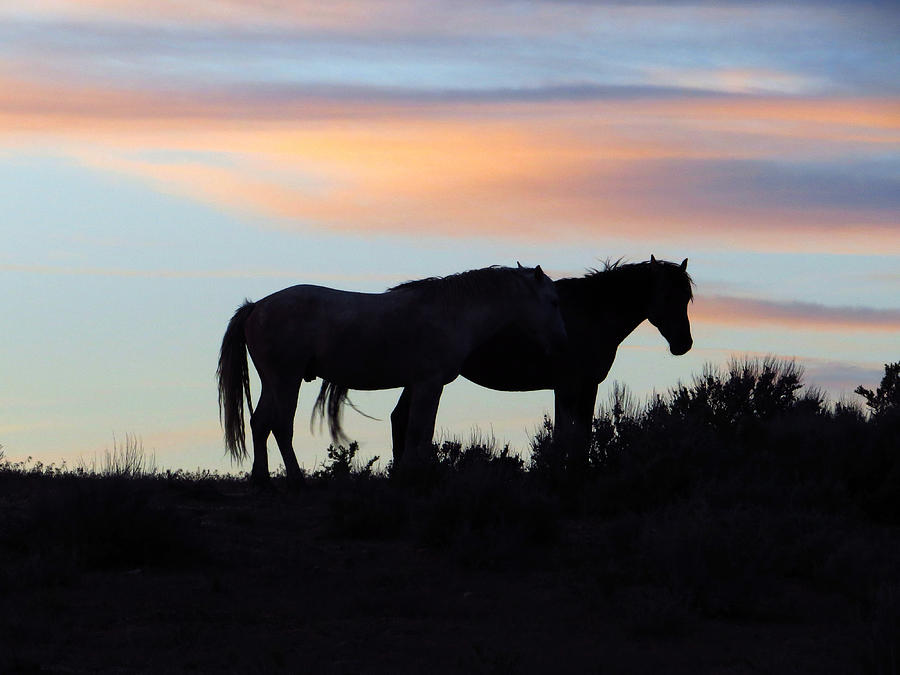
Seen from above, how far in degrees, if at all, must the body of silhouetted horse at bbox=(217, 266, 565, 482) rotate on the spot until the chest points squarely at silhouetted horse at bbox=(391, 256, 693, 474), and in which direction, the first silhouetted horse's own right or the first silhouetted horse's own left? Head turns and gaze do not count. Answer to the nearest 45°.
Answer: approximately 45° to the first silhouetted horse's own left

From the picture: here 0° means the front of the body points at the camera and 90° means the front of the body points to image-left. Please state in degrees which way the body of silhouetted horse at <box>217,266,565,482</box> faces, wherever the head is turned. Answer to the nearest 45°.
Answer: approximately 270°

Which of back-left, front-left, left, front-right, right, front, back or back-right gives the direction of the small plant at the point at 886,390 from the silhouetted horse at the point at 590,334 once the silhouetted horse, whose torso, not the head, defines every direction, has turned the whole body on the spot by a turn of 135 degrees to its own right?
back

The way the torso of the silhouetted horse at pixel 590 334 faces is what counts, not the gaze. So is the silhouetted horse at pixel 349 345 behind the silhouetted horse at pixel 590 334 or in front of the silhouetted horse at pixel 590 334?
behind

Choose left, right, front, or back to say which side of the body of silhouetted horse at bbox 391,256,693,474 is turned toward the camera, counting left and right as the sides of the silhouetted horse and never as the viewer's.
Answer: right

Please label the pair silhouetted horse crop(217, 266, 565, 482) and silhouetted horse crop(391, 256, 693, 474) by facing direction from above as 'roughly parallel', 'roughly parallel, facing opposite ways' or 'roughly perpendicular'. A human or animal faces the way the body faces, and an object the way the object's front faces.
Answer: roughly parallel

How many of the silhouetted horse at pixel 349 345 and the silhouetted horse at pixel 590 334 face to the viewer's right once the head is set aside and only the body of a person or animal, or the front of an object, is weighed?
2

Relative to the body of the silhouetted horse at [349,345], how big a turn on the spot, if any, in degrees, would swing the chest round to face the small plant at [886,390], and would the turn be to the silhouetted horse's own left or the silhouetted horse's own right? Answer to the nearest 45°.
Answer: approximately 45° to the silhouetted horse's own left
